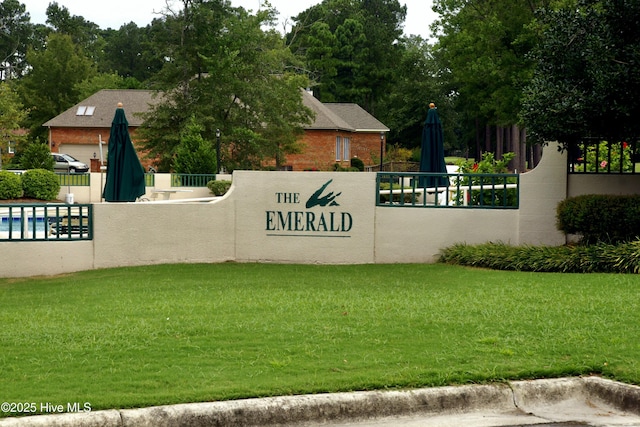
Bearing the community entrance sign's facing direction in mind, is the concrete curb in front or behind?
in front

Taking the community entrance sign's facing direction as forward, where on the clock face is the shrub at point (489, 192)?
The shrub is roughly at 9 o'clock from the community entrance sign.

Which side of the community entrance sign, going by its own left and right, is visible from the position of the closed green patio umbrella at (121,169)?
right

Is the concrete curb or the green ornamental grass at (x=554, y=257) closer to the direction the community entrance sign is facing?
the concrete curb

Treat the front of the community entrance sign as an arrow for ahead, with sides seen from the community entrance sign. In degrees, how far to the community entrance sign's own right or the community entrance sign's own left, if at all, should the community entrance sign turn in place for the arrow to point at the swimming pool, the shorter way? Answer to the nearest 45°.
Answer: approximately 90° to the community entrance sign's own right

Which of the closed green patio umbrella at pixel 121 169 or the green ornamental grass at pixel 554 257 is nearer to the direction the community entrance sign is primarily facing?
the green ornamental grass

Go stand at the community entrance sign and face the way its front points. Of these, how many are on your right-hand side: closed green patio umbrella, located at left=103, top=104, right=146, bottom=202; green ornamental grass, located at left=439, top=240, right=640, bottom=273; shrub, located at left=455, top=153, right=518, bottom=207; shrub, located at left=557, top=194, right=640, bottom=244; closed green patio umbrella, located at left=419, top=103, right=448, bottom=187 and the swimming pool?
2

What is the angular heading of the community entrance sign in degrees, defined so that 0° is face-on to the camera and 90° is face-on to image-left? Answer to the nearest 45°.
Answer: approximately 0°

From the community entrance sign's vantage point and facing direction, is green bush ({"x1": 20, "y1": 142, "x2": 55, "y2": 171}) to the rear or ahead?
to the rear
